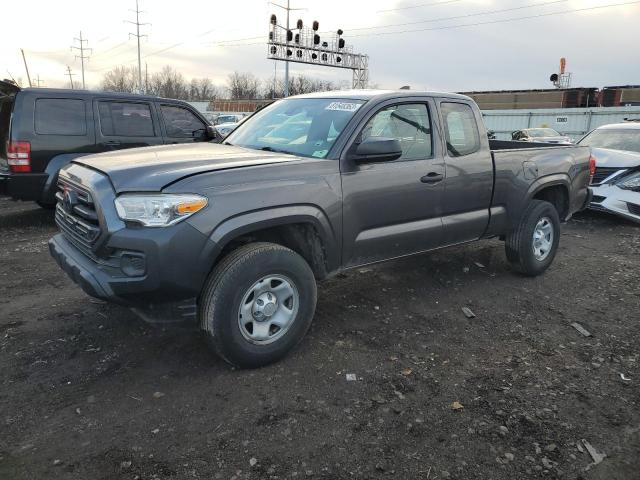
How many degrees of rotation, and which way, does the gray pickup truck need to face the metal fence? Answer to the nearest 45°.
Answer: approximately 180°

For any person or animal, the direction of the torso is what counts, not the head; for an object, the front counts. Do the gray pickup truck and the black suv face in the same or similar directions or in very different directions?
very different directions

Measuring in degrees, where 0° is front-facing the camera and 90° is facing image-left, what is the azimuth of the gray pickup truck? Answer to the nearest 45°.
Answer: approximately 45°

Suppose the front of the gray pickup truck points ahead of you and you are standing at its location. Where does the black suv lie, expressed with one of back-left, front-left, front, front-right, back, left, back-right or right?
right

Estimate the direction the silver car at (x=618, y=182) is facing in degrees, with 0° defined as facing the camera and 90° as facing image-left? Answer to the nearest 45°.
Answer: approximately 45°

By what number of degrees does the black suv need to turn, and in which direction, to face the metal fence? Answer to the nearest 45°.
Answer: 0° — it already faces it

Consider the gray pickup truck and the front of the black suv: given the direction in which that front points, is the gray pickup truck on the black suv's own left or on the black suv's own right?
on the black suv's own right

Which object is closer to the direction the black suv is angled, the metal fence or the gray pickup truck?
the metal fence

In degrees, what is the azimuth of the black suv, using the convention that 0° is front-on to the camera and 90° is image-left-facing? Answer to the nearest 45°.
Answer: approximately 225°

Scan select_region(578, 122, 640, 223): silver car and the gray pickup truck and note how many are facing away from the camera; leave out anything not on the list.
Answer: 0

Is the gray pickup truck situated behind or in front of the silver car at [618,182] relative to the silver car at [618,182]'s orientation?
in front

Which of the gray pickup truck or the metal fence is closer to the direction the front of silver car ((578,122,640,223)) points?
the gray pickup truck

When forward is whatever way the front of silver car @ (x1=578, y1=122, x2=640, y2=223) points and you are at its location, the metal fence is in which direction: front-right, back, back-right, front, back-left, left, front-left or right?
back-right

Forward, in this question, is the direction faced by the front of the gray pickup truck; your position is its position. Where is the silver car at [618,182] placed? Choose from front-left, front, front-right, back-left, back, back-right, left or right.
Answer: back
